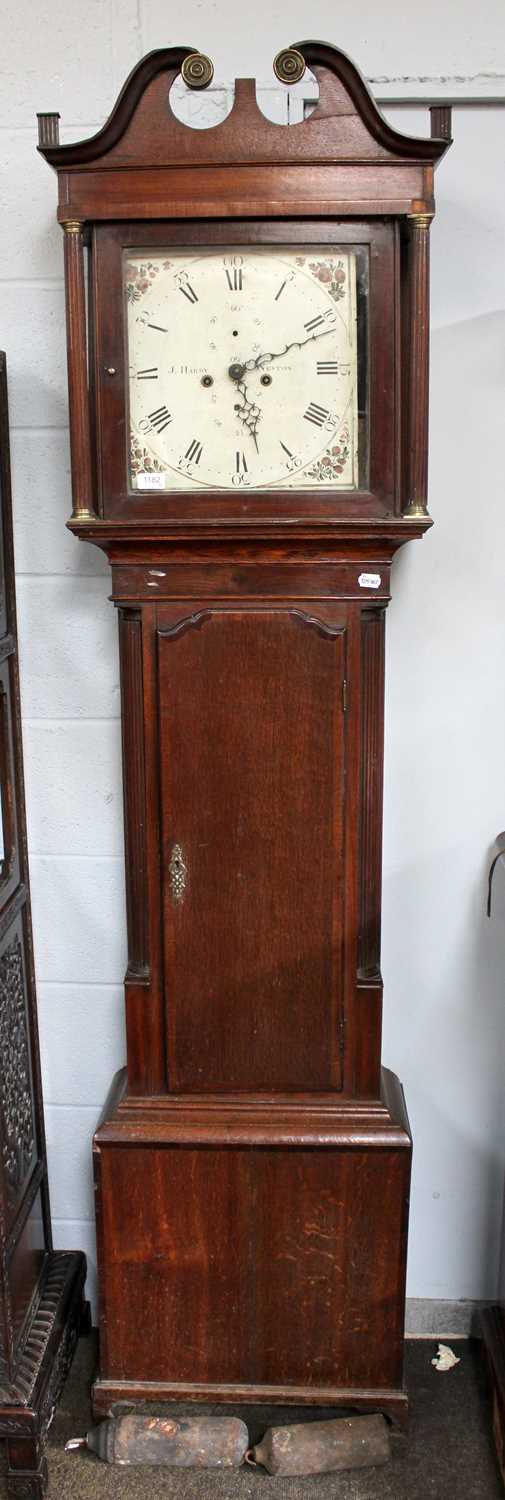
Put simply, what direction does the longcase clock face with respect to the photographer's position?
facing the viewer
